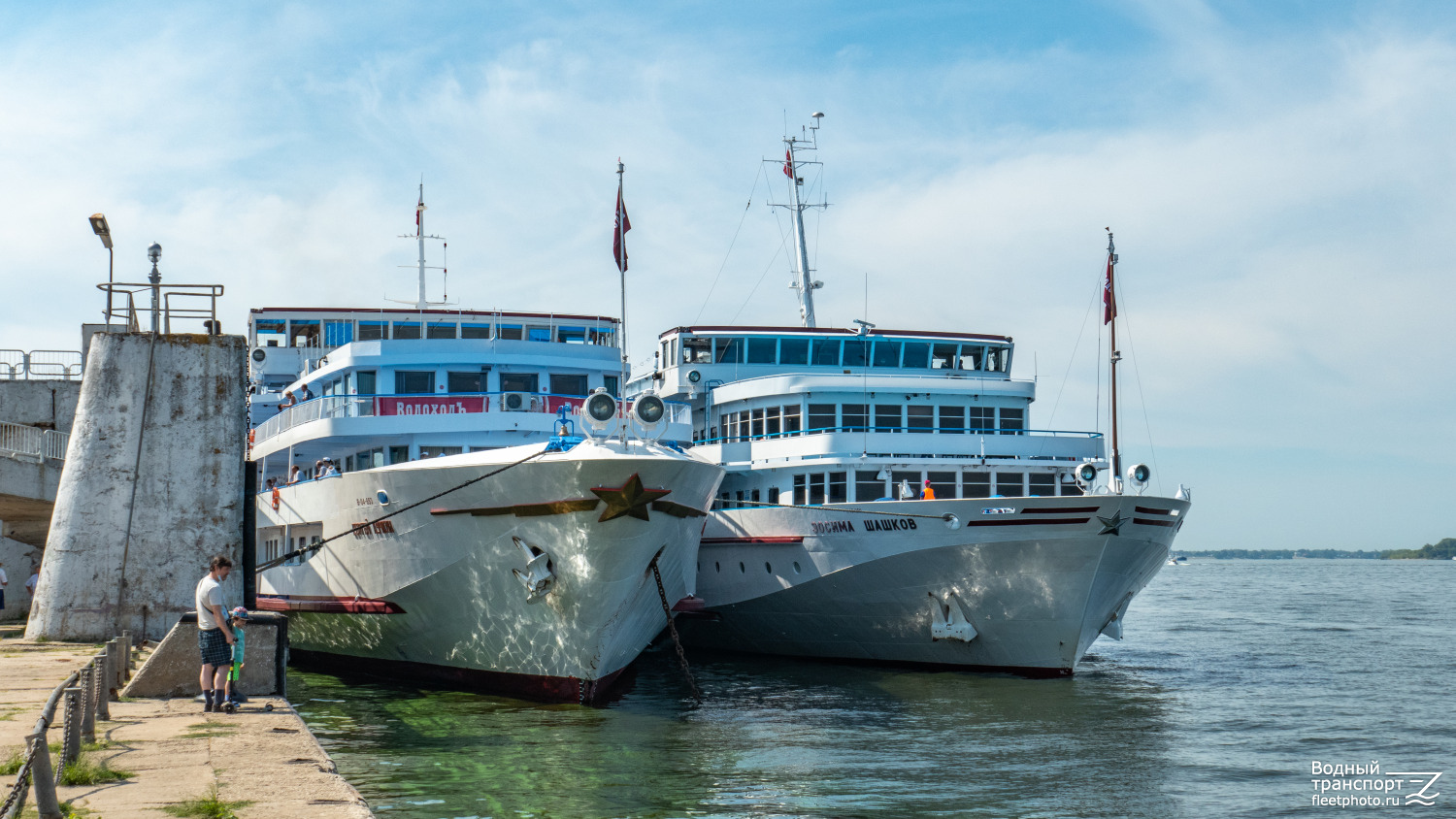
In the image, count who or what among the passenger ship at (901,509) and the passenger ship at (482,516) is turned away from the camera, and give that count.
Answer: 0

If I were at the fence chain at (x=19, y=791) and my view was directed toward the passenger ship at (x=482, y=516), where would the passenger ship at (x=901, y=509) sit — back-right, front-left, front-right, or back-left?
front-right

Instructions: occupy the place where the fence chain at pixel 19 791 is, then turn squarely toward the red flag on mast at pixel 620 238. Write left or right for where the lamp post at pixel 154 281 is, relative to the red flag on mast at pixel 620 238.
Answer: left

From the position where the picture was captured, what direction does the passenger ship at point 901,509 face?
facing the viewer and to the right of the viewer

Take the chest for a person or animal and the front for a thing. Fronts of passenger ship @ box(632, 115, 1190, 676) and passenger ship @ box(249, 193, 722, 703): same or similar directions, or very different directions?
same or similar directions

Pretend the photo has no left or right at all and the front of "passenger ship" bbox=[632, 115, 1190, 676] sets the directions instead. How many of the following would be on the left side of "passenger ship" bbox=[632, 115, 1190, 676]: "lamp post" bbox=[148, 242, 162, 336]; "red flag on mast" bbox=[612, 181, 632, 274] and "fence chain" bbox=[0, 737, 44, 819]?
0

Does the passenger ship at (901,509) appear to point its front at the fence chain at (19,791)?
no

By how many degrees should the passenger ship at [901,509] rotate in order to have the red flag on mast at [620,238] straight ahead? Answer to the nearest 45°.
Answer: approximately 90° to its right

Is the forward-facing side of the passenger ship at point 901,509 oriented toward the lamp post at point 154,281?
no

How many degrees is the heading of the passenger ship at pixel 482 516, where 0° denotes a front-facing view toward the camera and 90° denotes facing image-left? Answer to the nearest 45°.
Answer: approximately 315°

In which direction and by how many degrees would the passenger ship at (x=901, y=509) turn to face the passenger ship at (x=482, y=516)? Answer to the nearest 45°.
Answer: approximately 90° to its right
